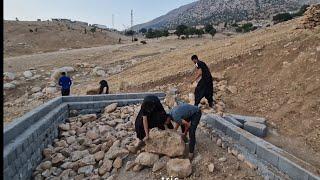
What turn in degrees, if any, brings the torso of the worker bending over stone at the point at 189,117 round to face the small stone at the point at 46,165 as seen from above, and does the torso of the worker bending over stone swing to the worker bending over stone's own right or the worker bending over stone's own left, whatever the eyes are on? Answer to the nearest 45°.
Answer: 0° — they already face it

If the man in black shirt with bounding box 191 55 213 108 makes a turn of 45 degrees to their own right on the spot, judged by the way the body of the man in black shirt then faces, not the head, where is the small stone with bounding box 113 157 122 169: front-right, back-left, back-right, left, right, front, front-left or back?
left

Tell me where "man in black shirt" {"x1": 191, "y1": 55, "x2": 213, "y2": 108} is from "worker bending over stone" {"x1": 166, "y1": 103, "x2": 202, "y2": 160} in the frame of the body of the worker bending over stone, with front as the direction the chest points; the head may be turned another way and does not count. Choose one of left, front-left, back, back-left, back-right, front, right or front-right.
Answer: right

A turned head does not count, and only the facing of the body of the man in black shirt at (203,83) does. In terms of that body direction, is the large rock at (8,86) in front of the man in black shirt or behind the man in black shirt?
in front

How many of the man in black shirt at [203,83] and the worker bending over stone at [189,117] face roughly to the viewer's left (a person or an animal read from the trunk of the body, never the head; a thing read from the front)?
2

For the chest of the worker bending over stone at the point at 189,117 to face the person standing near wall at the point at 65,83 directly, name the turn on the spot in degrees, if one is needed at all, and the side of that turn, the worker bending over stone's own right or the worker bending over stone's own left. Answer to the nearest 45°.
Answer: approximately 45° to the worker bending over stone's own right

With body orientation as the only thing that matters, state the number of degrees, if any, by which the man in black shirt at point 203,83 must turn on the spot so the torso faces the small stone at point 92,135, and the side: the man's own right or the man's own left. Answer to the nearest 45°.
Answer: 0° — they already face it

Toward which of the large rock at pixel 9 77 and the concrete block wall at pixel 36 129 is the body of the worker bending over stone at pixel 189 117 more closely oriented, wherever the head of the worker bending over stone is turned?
the concrete block wall

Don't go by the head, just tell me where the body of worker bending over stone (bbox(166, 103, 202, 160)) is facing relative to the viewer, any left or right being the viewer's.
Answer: facing to the left of the viewer

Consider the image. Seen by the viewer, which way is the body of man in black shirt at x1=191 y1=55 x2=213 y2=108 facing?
to the viewer's left
